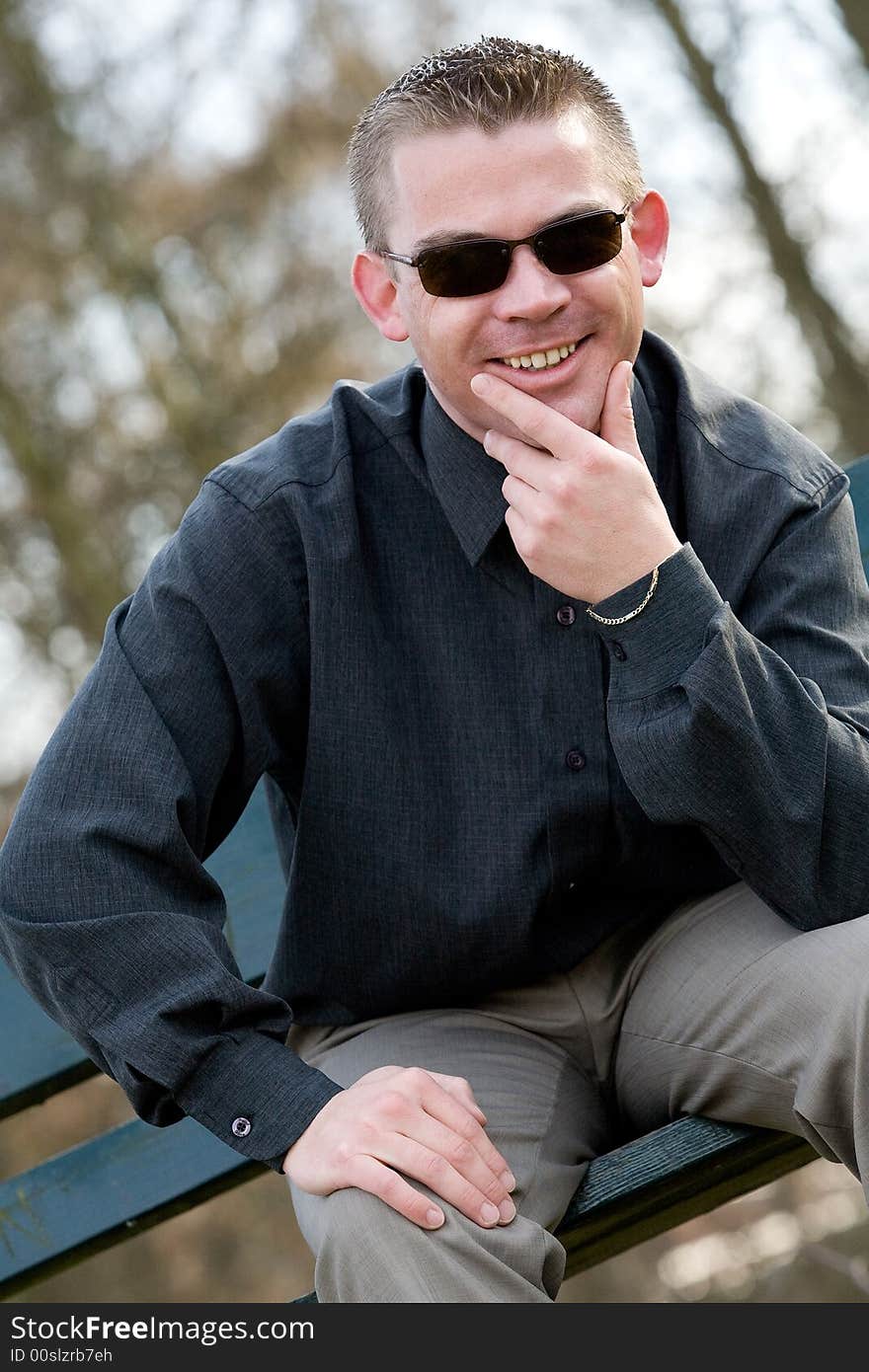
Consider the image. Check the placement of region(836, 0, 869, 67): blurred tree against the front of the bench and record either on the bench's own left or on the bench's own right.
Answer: on the bench's own left

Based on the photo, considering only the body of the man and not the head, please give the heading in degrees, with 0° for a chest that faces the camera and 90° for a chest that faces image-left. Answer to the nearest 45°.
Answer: approximately 0°

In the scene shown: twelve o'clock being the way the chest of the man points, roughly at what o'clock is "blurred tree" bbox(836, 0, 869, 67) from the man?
The blurred tree is roughly at 7 o'clock from the man.

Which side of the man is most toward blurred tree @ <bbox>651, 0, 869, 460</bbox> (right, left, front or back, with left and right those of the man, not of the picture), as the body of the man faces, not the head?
back
